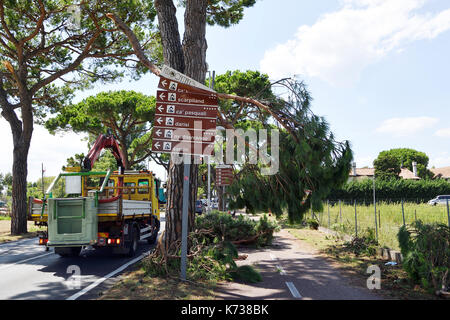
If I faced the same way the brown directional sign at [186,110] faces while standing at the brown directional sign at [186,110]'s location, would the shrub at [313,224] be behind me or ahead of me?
behind

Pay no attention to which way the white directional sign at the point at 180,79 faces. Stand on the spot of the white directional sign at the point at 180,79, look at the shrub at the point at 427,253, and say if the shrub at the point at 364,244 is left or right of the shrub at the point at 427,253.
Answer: left

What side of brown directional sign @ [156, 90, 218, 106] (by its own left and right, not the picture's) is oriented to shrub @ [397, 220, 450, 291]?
left

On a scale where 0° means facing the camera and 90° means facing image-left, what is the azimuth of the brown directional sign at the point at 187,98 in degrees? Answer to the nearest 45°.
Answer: approximately 0°

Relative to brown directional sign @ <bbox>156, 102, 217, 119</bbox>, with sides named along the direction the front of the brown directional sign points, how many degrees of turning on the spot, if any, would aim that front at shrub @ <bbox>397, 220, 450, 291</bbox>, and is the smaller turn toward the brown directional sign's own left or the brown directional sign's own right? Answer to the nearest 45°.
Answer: approximately 90° to the brown directional sign's own left

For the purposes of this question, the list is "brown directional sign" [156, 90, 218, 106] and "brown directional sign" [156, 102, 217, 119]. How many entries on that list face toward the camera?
2
